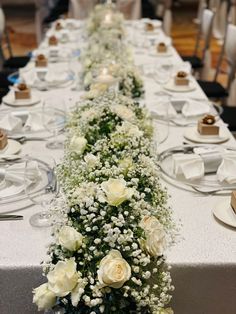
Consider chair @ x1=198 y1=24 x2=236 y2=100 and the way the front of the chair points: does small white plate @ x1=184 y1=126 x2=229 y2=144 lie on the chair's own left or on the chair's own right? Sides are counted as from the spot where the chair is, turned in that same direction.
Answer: on the chair's own left

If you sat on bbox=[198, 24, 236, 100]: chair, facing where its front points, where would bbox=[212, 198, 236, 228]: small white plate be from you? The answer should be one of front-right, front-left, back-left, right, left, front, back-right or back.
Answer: left

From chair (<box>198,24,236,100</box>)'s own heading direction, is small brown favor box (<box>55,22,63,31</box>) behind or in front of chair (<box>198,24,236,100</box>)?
in front

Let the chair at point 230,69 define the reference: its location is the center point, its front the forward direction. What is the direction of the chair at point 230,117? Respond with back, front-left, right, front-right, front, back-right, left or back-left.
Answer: left

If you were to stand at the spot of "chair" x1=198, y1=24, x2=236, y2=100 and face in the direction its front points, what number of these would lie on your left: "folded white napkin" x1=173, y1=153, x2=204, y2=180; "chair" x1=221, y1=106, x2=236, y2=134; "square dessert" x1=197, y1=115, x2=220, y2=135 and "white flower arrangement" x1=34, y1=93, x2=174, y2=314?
4

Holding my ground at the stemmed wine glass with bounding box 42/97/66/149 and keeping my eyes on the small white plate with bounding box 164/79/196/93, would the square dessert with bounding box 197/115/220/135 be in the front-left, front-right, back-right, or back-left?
front-right

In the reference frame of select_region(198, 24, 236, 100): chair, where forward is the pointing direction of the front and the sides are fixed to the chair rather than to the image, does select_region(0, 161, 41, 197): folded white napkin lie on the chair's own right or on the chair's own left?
on the chair's own left

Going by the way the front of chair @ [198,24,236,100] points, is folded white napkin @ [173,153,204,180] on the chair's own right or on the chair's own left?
on the chair's own left

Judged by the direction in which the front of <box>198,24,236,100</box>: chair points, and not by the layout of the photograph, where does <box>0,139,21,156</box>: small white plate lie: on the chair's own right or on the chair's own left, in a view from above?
on the chair's own left

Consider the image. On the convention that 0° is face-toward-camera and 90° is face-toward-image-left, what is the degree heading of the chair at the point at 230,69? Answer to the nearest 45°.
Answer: approximately 90°

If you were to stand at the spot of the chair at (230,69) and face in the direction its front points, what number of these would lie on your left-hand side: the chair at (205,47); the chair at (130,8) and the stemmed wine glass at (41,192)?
1

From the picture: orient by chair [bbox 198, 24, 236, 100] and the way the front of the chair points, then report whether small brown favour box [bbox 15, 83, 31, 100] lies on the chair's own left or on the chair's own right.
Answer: on the chair's own left

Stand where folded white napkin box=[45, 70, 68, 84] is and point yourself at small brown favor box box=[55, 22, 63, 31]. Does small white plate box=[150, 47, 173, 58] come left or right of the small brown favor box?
right

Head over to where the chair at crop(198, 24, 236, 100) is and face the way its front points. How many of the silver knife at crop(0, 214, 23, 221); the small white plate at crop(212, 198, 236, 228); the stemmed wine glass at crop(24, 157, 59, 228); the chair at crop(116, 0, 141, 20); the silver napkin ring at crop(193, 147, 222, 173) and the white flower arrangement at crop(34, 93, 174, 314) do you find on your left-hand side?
5

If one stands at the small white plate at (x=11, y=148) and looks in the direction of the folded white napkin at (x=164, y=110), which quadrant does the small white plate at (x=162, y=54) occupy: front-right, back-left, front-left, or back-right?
front-left

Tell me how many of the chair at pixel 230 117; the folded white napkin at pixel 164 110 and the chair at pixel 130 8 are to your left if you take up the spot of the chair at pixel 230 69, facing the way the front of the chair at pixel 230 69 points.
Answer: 2

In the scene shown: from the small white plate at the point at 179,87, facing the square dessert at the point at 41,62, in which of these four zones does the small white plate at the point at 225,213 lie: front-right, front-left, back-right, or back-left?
back-left

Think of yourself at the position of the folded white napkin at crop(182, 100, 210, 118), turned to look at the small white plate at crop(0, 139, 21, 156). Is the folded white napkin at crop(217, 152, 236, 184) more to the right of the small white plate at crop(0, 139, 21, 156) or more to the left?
left
